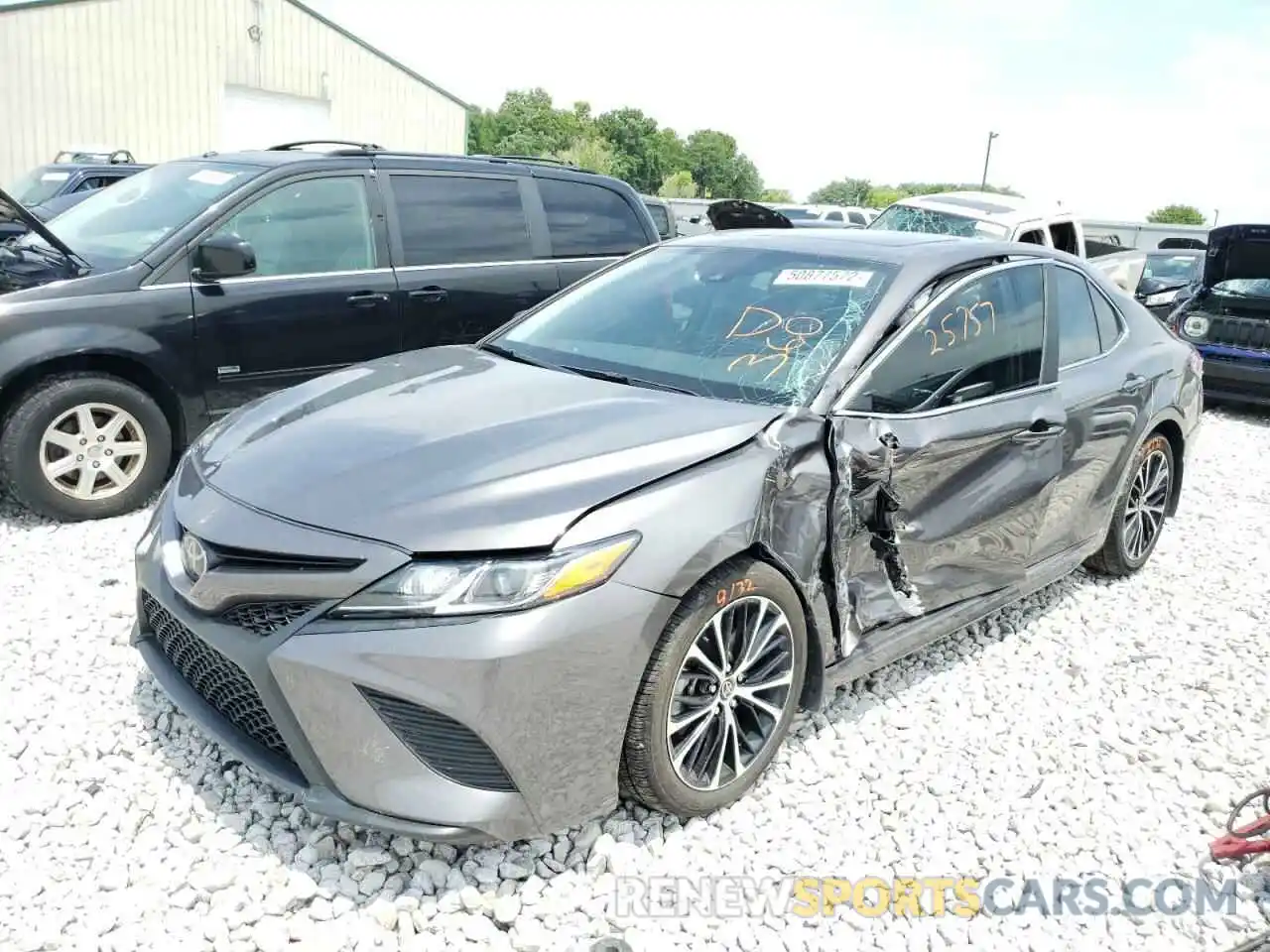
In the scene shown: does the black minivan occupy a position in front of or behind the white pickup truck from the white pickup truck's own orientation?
in front

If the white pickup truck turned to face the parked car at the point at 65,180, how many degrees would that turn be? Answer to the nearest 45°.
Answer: approximately 45° to its right

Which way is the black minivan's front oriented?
to the viewer's left

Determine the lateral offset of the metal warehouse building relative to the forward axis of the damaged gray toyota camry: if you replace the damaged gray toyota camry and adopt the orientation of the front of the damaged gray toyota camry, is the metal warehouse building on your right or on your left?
on your right

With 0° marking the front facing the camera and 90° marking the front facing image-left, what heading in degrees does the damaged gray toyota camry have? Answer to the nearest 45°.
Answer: approximately 45°

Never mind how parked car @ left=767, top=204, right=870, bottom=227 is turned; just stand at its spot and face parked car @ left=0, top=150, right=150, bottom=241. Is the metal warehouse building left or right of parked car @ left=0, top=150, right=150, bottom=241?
right

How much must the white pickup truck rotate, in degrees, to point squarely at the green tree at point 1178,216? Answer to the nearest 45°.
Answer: approximately 135° to its right

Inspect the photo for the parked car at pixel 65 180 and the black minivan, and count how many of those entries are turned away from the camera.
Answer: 0

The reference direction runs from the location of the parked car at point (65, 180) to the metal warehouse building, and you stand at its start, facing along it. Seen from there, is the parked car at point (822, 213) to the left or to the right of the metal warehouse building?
right
